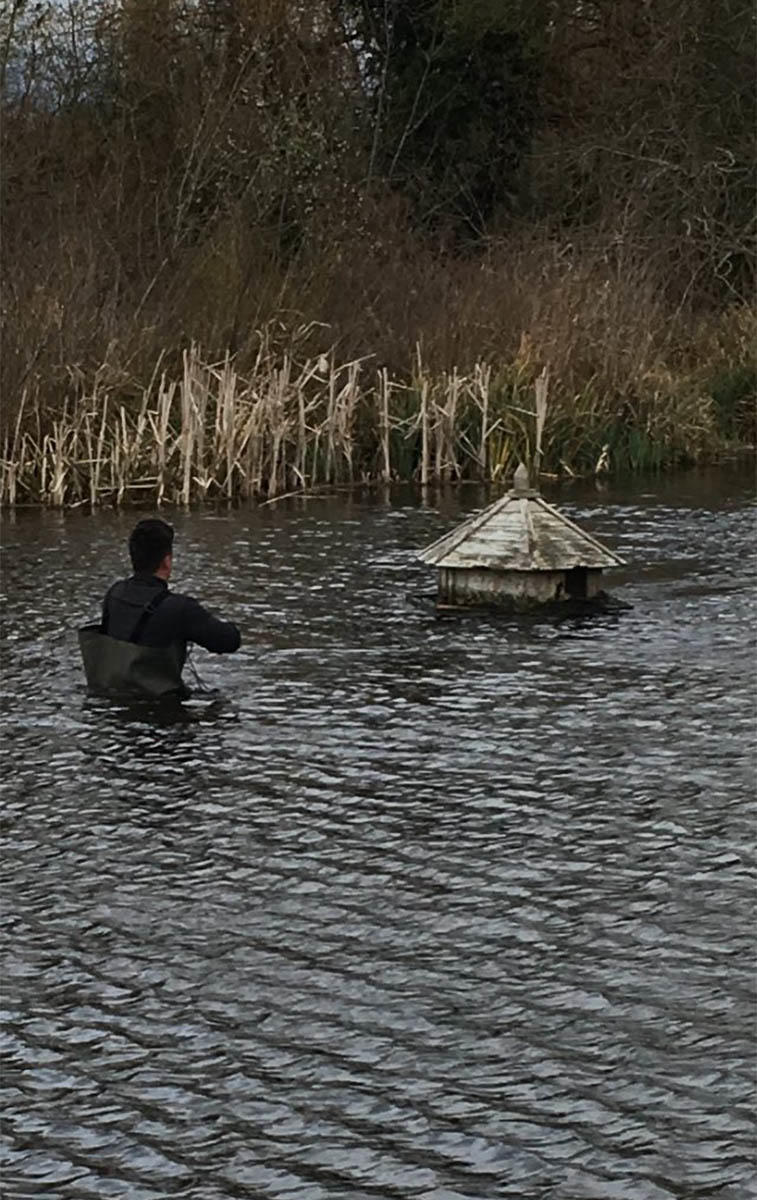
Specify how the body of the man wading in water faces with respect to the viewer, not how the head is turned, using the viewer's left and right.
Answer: facing away from the viewer and to the right of the viewer

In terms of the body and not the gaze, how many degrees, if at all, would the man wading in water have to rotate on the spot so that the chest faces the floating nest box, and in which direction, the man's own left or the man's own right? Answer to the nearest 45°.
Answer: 0° — they already face it
